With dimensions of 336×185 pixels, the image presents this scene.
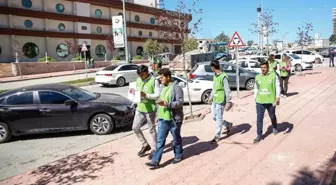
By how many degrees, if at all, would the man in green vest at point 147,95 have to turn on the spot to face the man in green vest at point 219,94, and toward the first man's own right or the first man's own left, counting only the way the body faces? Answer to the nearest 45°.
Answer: approximately 180°

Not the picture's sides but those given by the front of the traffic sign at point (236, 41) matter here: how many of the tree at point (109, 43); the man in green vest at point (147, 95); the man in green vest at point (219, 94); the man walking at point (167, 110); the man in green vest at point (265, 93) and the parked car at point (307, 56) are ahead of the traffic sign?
4
